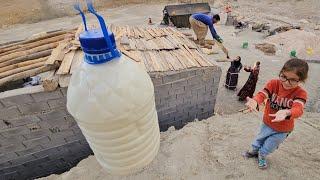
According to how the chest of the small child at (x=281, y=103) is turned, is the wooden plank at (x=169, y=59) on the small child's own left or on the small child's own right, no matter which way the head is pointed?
on the small child's own right

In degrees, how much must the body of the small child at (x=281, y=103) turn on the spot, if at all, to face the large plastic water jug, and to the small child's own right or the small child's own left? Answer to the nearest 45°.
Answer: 0° — they already face it

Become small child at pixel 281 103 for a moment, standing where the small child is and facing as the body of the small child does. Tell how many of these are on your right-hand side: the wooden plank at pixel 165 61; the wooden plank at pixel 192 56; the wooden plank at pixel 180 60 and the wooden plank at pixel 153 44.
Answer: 4

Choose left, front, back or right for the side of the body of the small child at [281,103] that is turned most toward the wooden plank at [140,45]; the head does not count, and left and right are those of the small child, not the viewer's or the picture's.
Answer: right

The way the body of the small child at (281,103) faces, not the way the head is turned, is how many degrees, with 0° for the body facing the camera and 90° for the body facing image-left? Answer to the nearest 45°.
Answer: approximately 45°

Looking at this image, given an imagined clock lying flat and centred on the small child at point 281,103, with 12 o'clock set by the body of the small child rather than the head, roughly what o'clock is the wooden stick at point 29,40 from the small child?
The wooden stick is roughly at 2 o'clock from the small child.
